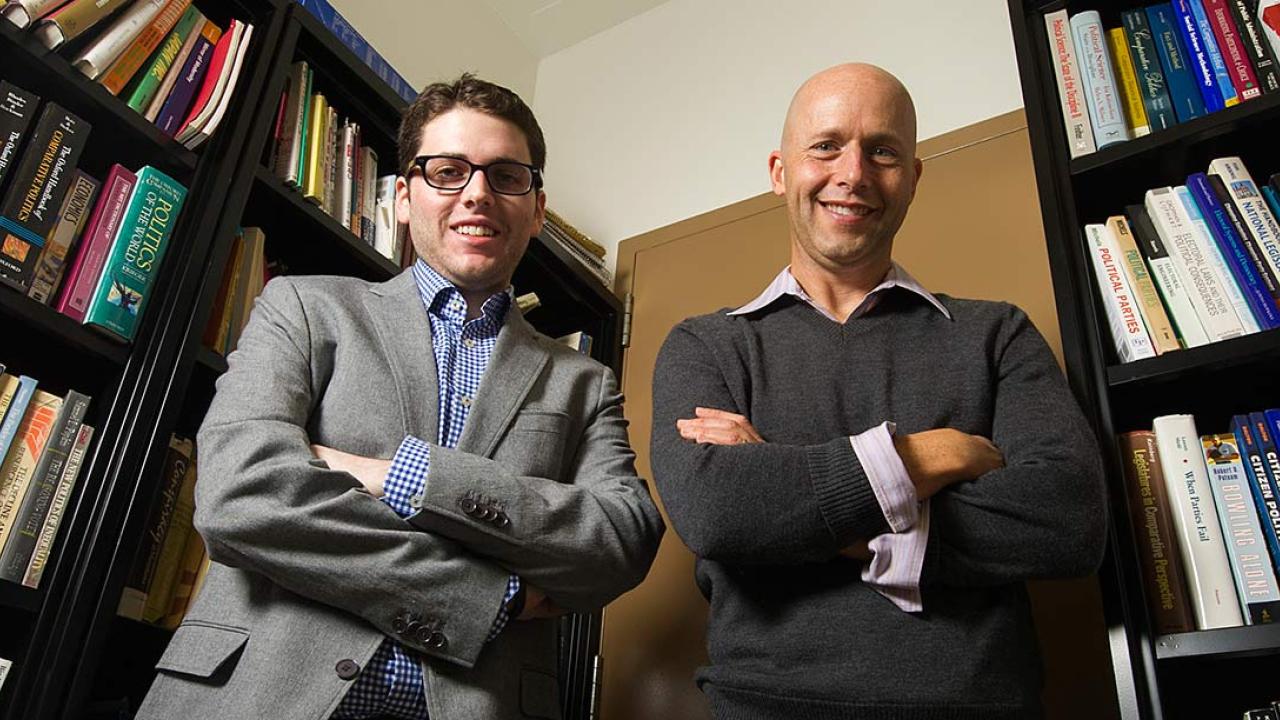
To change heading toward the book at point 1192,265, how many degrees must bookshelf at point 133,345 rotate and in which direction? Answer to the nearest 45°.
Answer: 0° — it already faces it

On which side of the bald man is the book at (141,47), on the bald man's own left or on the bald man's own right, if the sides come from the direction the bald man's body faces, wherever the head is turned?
on the bald man's own right

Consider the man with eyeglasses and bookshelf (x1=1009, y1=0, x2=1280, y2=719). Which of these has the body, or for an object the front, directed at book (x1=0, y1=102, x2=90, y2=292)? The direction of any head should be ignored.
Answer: the bookshelf

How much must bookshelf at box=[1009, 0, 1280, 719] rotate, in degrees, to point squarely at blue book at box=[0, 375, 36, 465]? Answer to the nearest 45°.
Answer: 0° — it already faces it

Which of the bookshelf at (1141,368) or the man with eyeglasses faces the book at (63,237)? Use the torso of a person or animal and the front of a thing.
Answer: the bookshelf

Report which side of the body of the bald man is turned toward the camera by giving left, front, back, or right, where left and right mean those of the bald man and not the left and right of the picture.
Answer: front

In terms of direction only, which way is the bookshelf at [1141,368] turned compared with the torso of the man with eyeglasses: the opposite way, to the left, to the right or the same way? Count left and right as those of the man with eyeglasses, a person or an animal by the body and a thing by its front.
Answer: to the right

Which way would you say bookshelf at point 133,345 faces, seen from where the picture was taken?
facing the viewer and to the right of the viewer

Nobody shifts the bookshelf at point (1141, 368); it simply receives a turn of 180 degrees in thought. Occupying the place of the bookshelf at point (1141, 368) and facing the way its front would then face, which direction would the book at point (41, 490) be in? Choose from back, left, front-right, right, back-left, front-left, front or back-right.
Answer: back

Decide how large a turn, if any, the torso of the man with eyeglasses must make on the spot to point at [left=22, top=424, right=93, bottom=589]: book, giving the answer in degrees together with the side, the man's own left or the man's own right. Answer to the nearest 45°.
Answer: approximately 135° to the man's own right

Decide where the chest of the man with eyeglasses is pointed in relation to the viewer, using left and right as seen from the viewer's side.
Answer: facing the viewer

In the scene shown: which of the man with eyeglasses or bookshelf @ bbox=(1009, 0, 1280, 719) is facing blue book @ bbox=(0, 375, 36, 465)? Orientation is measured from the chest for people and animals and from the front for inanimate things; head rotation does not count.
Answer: the bookshelf

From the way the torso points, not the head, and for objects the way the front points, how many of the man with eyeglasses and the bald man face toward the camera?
2

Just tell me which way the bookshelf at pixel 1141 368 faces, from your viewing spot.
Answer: facing the viewer and to the left of the viewer
